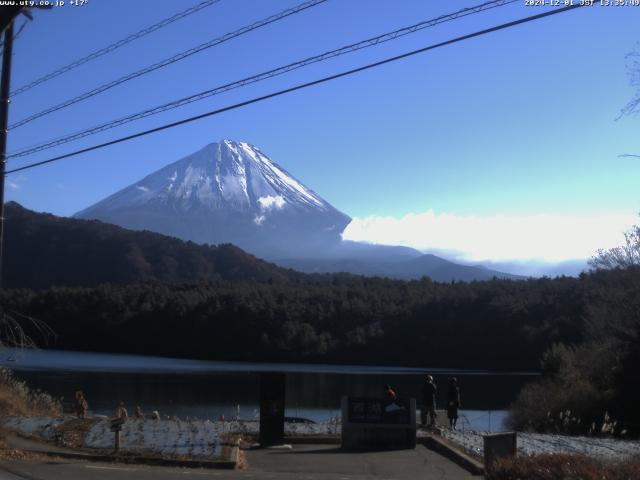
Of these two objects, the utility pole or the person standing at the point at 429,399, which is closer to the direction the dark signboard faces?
the utility pole

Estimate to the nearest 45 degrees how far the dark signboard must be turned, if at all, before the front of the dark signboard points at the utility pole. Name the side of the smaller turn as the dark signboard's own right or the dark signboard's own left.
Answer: approximately 45° to the dark signboard's own right

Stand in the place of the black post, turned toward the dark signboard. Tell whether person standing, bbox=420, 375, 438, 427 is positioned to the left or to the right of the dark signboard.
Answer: left

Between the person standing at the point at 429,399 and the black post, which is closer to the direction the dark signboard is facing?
the black post

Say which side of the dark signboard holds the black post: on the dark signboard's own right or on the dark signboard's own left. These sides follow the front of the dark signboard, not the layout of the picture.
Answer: on the dark signboard's own right

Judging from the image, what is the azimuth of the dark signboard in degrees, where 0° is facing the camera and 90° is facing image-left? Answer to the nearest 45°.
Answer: approximately 0°

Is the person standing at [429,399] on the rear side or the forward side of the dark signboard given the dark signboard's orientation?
on the rear side
